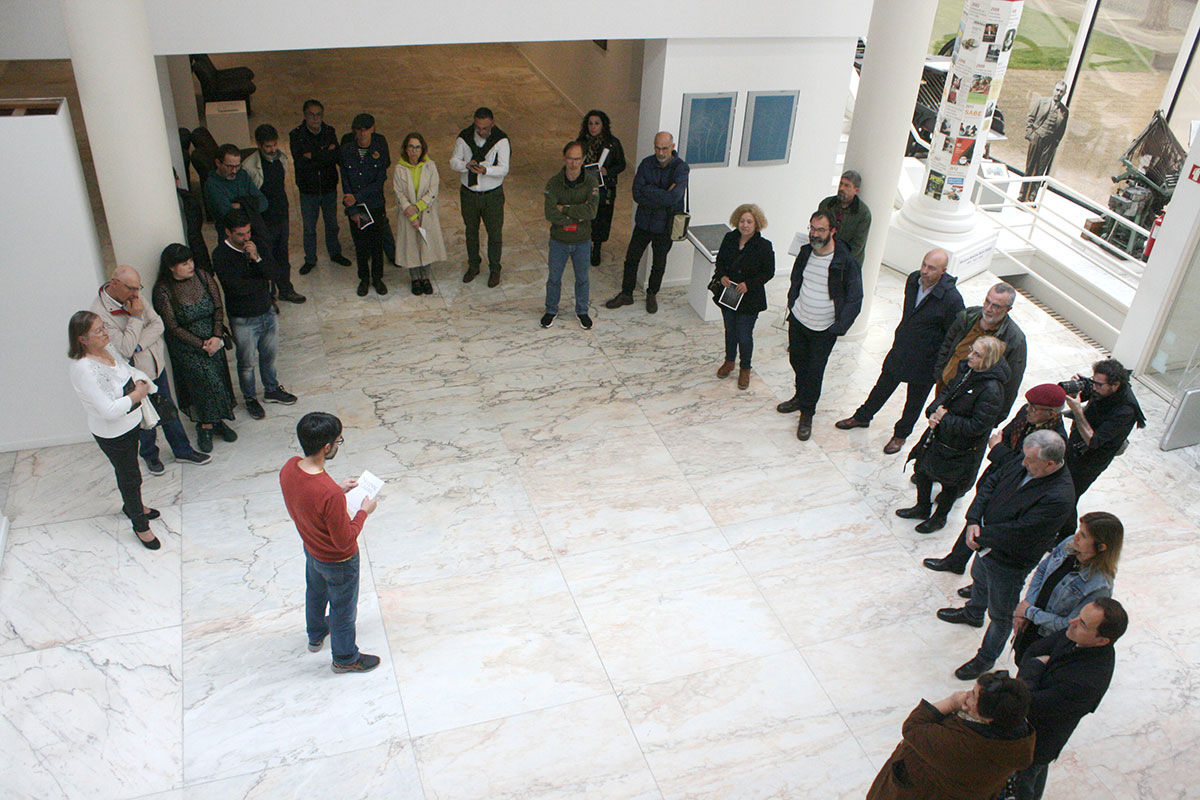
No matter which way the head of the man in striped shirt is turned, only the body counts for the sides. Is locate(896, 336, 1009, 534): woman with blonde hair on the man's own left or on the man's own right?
on the man's own left

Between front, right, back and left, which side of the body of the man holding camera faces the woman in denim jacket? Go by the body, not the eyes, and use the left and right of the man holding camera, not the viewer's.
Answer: left

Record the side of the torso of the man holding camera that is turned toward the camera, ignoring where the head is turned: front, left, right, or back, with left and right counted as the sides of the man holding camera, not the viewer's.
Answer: left

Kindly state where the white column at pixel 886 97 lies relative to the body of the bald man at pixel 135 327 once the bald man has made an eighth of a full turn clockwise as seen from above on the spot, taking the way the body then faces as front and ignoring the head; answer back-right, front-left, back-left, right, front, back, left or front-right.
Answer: left

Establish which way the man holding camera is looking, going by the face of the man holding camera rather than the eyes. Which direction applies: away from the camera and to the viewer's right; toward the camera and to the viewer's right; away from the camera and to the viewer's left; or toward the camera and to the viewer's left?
toward the camera and to the viewer's left

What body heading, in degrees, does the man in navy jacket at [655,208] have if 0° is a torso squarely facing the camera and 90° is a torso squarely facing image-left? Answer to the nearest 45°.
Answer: approximately 45°

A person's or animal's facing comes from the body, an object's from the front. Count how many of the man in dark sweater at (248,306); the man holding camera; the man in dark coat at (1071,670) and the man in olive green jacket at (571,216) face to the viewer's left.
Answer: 2

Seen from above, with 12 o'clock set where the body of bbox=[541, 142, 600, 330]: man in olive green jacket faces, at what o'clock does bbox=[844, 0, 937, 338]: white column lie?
The white column is roughly at 9 o'clock from the man in olive green jacket.

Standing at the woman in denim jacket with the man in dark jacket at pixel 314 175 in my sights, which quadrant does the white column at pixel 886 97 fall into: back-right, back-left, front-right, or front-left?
front-right

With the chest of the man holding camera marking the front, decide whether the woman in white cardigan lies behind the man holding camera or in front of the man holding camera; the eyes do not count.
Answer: in front

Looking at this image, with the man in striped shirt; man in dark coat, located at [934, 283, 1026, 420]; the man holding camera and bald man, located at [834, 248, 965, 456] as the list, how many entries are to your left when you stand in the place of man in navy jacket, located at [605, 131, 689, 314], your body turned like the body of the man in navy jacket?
4

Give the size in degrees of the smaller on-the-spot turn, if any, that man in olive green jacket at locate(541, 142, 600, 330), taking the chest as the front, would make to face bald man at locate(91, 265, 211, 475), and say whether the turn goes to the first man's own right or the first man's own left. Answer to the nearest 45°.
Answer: approximately 45° to the first man's own right

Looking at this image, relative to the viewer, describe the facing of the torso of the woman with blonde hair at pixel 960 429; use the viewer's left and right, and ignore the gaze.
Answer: facing the viewer and to the left of the viewer

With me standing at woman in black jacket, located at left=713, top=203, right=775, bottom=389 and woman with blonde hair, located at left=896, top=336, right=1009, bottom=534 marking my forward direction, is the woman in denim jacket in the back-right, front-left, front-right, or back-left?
front-right

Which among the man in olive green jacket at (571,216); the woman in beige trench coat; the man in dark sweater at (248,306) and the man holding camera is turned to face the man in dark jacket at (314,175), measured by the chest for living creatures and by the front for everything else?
the man holding camera

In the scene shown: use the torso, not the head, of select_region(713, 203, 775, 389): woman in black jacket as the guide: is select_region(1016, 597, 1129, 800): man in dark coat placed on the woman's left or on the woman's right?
on the woman's left

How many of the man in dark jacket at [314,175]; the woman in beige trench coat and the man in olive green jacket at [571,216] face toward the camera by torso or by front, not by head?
3
